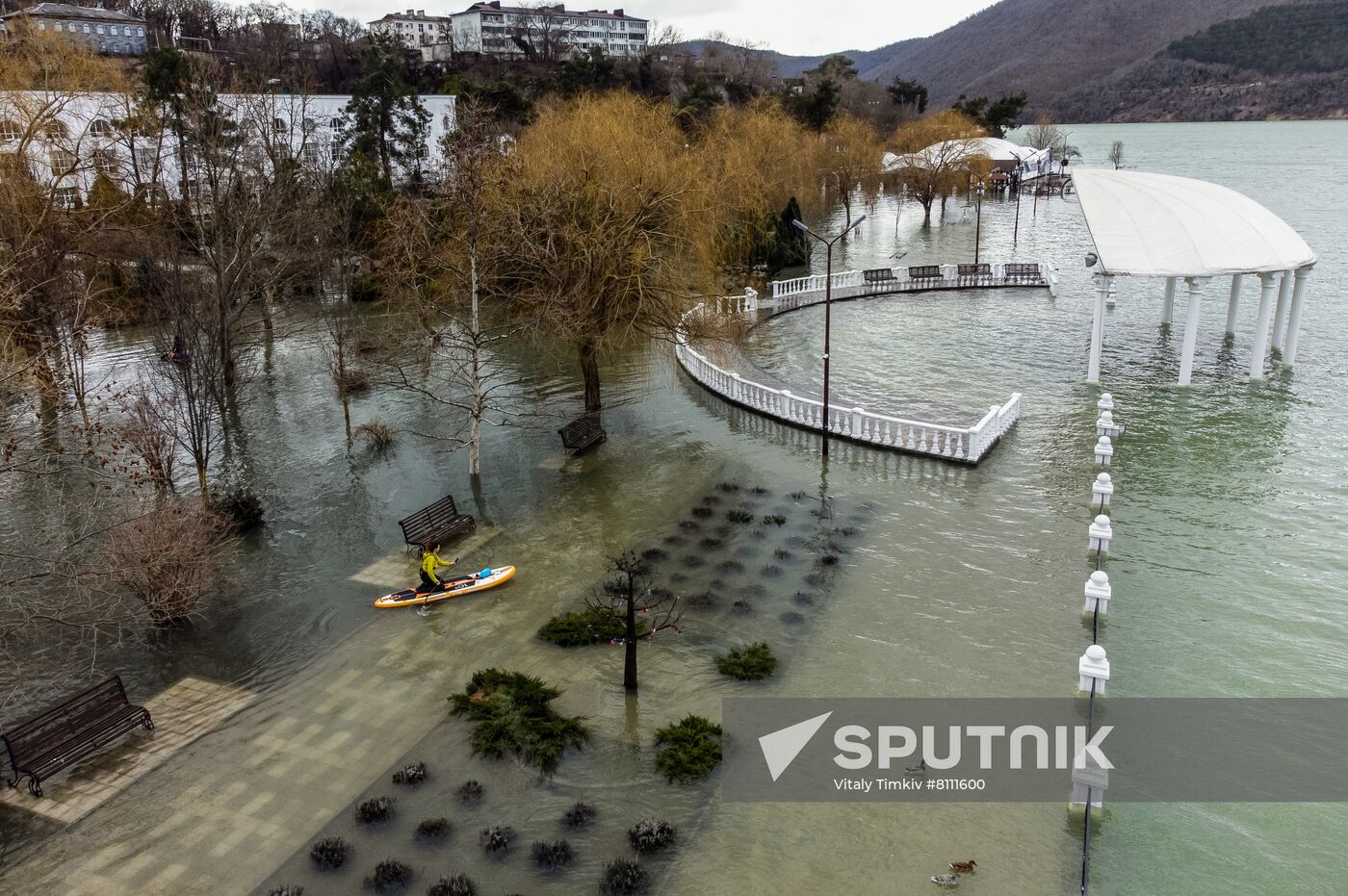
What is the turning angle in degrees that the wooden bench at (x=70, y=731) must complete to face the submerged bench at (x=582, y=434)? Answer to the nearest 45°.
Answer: approximately 90° to its left

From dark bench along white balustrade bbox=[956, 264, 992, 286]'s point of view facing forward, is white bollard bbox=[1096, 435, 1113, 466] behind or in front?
in front

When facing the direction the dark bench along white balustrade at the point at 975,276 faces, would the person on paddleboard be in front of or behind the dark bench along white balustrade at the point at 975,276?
in front

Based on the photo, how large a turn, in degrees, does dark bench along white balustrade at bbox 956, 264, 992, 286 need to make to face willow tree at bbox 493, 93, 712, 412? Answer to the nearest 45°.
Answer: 0° — it already faces it

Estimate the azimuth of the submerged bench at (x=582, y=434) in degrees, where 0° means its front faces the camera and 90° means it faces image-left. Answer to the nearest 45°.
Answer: approximately 315°

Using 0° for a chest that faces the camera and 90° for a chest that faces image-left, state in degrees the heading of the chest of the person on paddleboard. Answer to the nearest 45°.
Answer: approximately 270°

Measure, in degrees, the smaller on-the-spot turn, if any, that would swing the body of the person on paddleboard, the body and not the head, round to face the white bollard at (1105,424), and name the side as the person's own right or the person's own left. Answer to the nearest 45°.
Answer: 0° — they already face it
